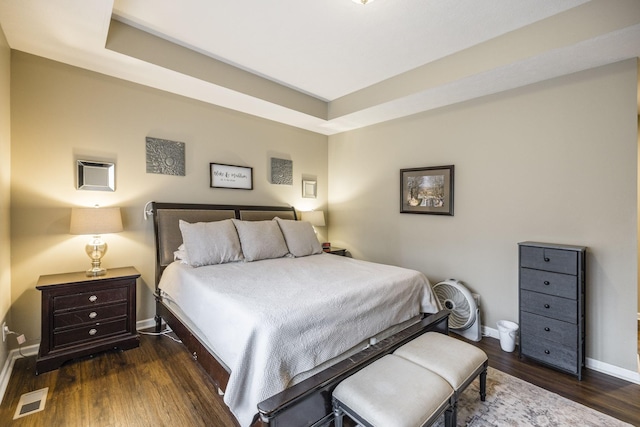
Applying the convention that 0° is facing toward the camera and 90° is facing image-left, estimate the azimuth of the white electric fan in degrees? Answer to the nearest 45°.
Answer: approximately 45°

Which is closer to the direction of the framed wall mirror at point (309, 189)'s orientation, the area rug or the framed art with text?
the area rug

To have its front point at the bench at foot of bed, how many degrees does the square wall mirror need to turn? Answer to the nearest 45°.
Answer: approximately 45° to its left

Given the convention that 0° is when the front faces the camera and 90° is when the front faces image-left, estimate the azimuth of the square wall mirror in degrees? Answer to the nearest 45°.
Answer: approximately 0°

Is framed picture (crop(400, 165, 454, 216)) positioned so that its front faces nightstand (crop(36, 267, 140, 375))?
yes

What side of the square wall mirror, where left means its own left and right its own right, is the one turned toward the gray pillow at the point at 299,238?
left
